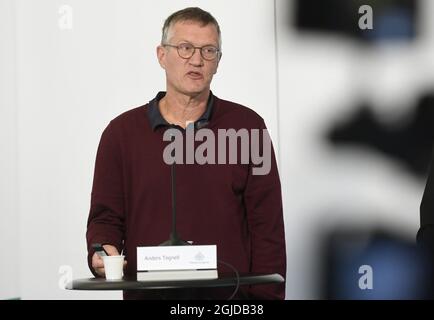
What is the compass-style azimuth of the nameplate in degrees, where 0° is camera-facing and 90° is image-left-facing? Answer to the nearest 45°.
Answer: approximately 0°
